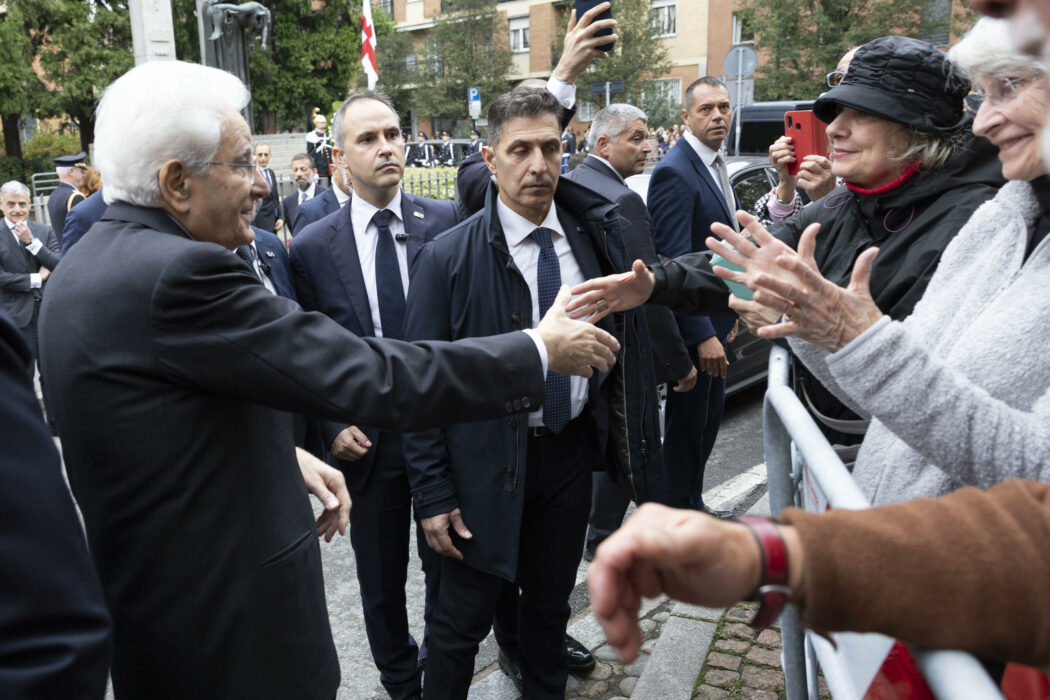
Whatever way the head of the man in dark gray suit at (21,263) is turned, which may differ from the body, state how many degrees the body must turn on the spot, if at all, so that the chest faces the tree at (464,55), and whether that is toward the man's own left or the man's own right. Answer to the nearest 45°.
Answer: approximately 135° to the man's own left

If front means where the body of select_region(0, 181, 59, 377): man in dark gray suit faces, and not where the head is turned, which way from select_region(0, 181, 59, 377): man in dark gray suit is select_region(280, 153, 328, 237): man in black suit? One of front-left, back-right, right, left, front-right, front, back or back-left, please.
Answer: back-left

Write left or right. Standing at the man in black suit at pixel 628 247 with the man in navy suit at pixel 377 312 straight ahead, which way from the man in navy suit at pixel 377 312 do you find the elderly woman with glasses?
left

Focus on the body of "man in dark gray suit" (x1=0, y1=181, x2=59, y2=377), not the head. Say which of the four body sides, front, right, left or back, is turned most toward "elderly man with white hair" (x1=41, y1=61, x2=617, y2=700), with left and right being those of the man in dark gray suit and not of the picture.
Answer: front

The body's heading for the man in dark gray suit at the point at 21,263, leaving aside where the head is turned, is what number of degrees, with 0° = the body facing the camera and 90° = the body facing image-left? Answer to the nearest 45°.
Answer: approximately 0°

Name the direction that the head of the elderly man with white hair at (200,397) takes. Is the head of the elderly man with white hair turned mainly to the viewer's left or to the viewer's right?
to the viewer's right

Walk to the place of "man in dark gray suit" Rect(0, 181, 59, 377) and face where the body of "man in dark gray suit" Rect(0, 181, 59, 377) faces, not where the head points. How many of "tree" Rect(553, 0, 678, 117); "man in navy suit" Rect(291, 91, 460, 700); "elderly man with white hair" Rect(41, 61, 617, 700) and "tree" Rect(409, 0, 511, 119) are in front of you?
2

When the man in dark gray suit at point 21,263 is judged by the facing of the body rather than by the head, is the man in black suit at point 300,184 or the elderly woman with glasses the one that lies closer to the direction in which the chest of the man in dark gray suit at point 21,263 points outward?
the elderly woman with glasses

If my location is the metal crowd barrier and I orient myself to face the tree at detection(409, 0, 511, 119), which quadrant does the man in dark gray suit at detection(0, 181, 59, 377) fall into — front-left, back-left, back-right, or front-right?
front-left

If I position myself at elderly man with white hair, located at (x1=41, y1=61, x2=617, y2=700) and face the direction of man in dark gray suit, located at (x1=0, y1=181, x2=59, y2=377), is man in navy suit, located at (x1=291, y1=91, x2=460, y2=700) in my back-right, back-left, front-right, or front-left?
front-right

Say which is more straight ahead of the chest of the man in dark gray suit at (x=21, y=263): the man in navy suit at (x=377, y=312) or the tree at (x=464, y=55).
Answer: the man in navy suit

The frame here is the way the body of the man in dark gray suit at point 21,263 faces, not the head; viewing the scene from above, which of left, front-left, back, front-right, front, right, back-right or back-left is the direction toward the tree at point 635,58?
back-left

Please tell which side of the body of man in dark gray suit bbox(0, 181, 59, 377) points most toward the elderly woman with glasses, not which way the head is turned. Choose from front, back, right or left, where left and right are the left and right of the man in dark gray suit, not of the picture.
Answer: front
